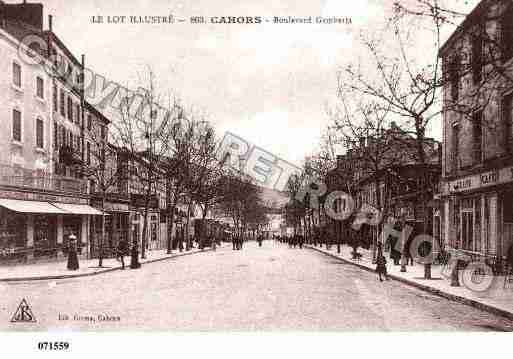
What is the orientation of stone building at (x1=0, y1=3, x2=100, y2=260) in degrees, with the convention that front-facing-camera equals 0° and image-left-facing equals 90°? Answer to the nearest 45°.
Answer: approximately 315°
